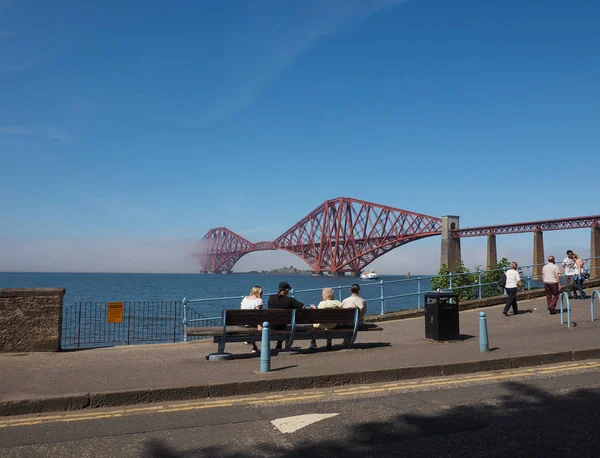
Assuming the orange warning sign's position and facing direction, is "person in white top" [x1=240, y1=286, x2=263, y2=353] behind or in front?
in front

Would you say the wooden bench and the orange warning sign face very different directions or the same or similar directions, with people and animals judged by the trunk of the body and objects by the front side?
very different directions

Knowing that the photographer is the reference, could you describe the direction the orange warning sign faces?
facing the viewer

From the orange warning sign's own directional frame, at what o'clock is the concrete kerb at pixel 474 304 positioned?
The concrete kerb is roughly at 9 o'clock from the orange warning sign.

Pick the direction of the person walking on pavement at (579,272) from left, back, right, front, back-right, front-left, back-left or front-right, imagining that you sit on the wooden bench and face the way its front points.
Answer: front-right

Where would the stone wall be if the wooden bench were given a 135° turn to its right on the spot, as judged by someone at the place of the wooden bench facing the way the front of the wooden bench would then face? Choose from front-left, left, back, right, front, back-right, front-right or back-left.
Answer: back-right

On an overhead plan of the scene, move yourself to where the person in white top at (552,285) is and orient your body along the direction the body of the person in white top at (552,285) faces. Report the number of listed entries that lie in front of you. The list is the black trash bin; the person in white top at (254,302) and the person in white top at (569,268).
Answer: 1

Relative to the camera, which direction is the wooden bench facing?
away from the camera
